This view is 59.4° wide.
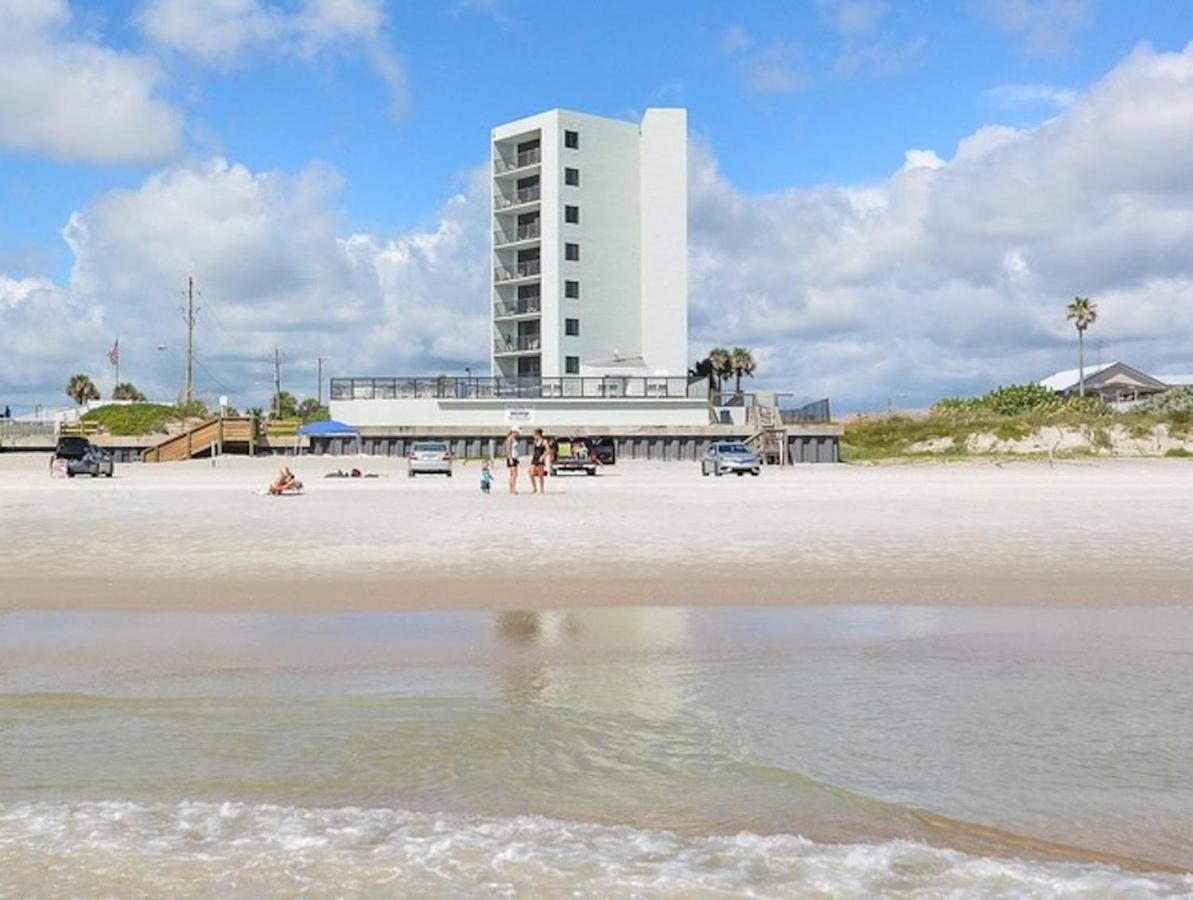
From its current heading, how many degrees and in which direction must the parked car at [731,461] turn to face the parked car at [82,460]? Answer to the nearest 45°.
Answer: approximately 135° to its right

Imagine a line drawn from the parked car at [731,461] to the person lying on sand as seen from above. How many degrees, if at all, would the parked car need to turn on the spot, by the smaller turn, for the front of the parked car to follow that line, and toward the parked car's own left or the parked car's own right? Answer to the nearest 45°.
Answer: approximately 90° to the parked car's own right

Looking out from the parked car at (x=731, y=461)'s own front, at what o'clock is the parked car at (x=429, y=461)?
the parked car at (x=429, y=461) is roughly at 4 o'clock from the parked car at (x=731, y=461).

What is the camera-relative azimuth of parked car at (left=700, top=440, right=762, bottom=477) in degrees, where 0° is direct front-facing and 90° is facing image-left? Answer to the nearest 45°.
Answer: approximately 315°

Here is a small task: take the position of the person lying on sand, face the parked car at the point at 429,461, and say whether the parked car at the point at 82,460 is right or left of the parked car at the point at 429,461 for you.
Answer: left

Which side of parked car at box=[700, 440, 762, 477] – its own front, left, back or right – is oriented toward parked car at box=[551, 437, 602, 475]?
right

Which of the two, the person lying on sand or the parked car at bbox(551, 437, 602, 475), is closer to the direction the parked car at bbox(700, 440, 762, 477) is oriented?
the person lying on sand
